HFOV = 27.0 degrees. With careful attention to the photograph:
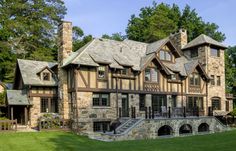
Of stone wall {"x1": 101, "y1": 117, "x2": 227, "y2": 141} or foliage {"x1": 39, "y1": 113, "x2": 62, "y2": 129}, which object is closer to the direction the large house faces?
the stone wall

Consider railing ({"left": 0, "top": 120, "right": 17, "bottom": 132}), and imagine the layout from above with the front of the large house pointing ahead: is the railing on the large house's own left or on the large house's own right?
on the large house's own right

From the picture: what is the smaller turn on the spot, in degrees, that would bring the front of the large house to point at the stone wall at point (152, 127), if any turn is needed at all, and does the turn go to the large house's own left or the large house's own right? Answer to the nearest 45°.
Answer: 0° — it already faces it

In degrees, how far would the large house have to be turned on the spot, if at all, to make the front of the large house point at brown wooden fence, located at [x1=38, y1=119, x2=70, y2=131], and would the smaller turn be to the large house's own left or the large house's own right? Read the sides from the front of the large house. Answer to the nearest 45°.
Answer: approximately 90° to the large house's own right

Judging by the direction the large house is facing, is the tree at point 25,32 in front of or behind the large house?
behind

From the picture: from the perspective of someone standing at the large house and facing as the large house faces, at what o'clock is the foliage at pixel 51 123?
The foliage is roughly at 3 o'clock from the large house.

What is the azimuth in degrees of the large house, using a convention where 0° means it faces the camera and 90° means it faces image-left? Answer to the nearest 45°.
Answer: approximately 315°

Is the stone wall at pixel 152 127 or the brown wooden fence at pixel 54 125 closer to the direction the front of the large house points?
the stone wall
